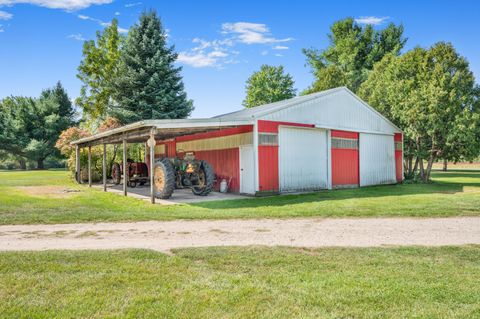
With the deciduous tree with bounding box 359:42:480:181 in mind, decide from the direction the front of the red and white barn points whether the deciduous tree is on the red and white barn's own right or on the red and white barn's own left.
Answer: on the red and white barn's own left

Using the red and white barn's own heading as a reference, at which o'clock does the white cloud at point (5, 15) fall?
The white cloud is roughly at 5 o'clock from the red and white barn.

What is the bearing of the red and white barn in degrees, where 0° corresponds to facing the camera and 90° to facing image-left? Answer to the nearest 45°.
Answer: approximately 315°
